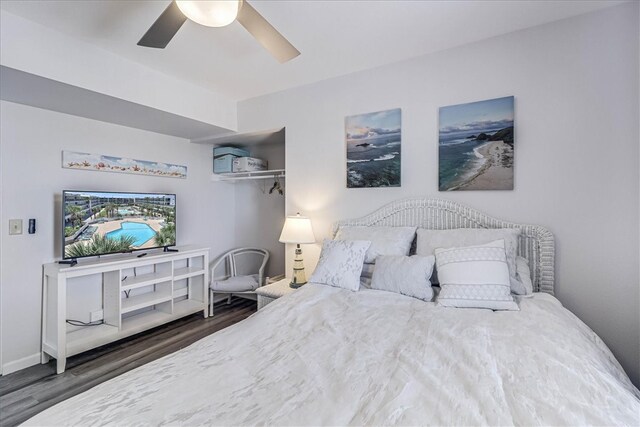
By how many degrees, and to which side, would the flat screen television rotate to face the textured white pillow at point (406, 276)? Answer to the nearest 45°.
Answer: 0° — it already faces it

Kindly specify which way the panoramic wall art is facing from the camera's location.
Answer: facing the viewer and to the right of the viewer

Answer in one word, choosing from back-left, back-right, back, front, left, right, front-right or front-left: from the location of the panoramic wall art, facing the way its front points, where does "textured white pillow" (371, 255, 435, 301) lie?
front

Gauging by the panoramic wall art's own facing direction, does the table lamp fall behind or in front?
in front

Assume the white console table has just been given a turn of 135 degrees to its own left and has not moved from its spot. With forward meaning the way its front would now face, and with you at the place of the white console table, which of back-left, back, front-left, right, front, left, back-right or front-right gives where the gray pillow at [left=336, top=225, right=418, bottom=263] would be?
back-right

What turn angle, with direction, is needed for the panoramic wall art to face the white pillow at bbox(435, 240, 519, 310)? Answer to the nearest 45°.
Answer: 0° — it already faces it

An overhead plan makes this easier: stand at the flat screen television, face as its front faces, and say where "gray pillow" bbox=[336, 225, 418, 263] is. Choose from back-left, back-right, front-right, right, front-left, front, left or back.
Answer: front

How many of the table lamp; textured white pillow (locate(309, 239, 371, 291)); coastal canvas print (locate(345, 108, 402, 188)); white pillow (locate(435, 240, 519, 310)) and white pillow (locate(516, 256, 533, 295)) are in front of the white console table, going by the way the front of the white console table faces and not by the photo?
5

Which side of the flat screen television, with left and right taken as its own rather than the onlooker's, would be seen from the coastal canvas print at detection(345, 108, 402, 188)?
front

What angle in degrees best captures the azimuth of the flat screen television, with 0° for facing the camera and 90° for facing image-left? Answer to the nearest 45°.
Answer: approximately 315°

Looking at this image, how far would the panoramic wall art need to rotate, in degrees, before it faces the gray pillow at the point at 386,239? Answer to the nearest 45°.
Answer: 0° — it already faces it
